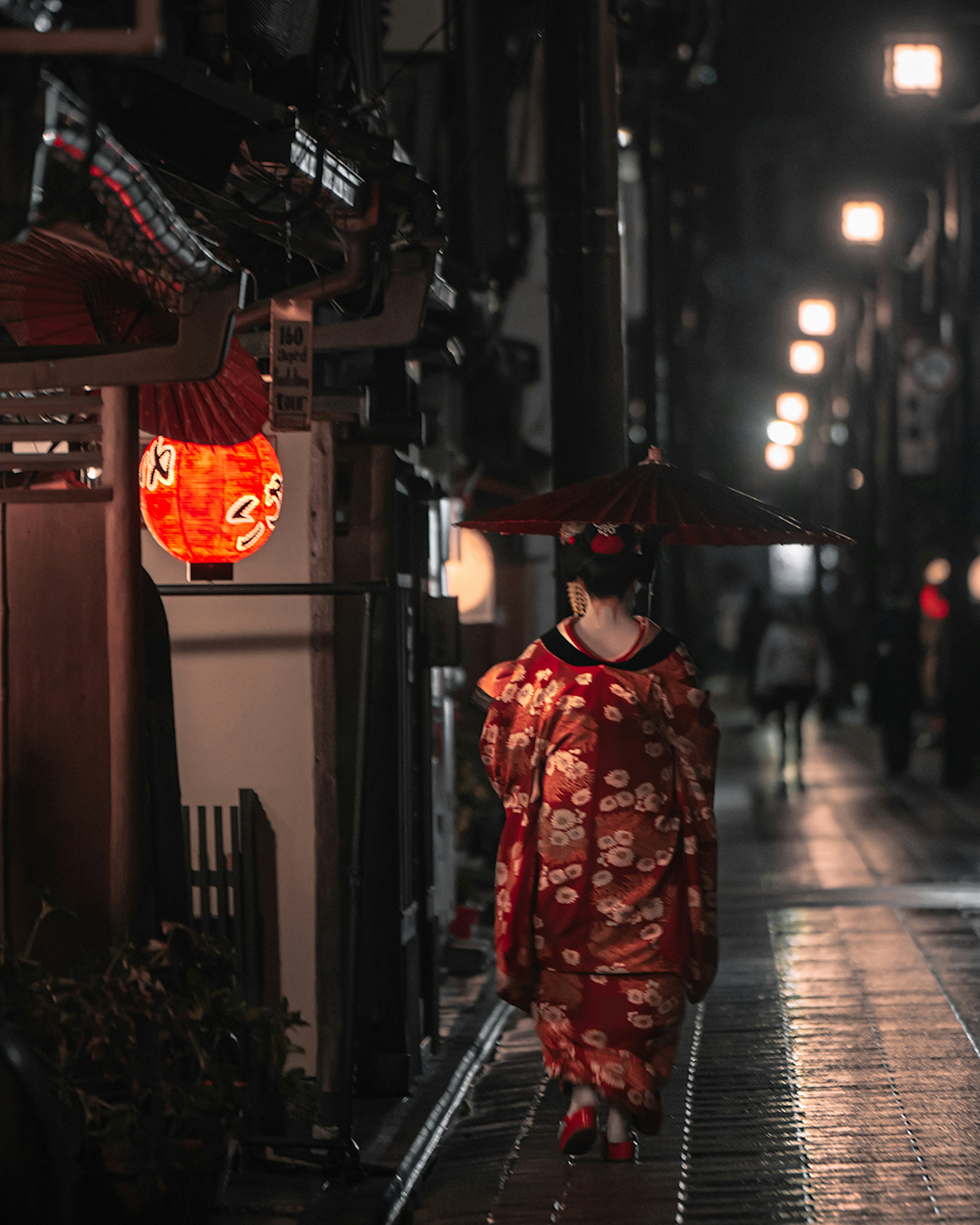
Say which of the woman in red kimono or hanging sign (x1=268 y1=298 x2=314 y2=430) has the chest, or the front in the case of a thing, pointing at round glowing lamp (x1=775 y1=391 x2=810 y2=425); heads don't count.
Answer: the woman in red kimono

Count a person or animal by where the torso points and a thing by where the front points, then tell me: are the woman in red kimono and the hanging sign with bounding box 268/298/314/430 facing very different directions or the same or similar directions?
very different directions

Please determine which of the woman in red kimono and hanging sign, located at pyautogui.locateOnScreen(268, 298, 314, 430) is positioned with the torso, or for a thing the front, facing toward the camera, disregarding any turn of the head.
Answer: the hanging sign

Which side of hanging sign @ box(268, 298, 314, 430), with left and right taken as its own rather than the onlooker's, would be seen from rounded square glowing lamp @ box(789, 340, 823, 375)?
back

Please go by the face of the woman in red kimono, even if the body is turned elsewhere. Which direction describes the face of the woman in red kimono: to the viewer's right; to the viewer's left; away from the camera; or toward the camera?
away from the camera

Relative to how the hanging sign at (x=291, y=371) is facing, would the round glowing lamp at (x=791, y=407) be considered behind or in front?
behind

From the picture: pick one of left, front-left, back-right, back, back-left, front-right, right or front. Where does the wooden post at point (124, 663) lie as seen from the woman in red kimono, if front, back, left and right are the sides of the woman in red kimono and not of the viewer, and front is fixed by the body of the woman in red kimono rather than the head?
back-left

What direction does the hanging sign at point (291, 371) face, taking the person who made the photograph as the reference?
facing the viewer

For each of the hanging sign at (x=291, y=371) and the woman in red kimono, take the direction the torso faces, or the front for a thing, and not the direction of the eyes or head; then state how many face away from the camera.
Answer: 1

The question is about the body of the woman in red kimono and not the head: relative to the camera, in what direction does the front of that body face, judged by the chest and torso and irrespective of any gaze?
away from the camera

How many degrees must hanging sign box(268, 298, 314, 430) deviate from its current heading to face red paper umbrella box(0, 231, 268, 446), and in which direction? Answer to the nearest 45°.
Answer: approximately 45° to its right
